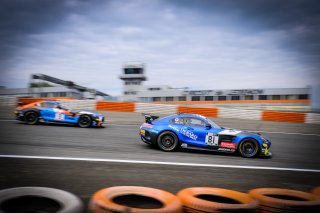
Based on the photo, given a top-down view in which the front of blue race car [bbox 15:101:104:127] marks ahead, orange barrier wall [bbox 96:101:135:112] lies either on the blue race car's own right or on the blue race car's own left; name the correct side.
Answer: on the blue race car's own left

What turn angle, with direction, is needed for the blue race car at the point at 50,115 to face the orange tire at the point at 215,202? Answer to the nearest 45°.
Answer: approximately 90° to its right

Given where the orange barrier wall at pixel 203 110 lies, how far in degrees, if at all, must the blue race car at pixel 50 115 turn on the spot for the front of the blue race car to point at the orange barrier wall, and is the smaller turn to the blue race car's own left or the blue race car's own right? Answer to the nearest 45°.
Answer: approximately 45° to the blue race car's own left

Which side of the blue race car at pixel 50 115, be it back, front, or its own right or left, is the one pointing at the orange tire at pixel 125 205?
right

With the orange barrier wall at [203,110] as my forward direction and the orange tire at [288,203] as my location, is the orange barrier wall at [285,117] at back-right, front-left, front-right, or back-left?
front-right

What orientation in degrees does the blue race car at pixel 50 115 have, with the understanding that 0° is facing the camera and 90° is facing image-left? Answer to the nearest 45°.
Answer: approximately 270°

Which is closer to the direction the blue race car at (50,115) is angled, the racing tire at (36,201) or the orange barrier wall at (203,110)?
the orange barrier wall

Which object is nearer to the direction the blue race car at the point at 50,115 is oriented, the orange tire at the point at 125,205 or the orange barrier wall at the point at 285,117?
the orange barrier wall

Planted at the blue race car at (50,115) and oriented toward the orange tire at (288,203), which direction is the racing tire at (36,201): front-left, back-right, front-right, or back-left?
front-right

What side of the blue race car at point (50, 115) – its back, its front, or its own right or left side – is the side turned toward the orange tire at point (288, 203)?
right

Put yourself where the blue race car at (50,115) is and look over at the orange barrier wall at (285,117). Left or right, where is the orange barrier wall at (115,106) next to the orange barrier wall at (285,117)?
left
